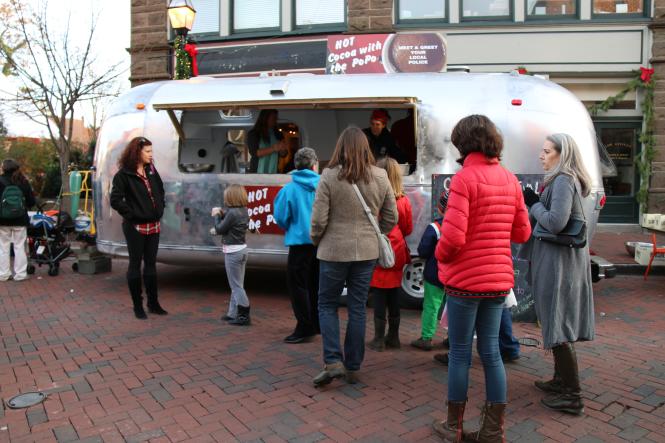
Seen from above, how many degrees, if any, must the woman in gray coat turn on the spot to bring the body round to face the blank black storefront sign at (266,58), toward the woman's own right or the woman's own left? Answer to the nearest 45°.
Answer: approximately 45° to the woman's own right

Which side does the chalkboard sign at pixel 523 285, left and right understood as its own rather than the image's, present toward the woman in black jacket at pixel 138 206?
right

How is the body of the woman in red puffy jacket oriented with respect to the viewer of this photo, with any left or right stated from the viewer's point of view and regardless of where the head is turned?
facing away from the viewer and to the left of the viewer

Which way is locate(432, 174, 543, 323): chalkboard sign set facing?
toward the camera

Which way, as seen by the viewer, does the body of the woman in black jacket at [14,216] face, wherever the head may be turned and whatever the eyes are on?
away from the camera

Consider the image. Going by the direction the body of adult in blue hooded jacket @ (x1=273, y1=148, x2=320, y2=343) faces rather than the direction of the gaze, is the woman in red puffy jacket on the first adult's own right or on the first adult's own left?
on the first adult's own right

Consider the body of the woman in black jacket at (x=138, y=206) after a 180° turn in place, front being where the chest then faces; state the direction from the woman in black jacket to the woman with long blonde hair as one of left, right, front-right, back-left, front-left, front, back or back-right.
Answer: back

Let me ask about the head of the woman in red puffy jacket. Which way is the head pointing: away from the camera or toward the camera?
away from the camera

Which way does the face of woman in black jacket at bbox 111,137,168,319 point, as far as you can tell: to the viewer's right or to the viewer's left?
to the viewer's right

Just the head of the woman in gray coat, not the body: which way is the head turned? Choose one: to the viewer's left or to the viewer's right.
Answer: to the viewer's left

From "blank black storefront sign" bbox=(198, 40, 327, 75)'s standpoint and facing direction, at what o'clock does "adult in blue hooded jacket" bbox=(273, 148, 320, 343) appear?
The adult in blue hooded jacket is roughly at 12 o'clock from the blank black storefront sign.

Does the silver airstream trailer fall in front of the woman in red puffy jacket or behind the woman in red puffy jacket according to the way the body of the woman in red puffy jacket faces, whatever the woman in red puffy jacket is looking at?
in front

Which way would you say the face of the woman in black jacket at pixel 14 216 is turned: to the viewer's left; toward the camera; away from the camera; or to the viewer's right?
away from the camera

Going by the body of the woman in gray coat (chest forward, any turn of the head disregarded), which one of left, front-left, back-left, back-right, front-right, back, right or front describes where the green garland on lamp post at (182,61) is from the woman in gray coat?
front-right

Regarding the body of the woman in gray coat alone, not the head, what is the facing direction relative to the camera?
to the viewer's left

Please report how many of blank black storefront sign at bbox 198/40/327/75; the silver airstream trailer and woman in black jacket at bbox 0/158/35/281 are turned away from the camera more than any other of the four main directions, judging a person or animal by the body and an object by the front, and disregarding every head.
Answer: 1
